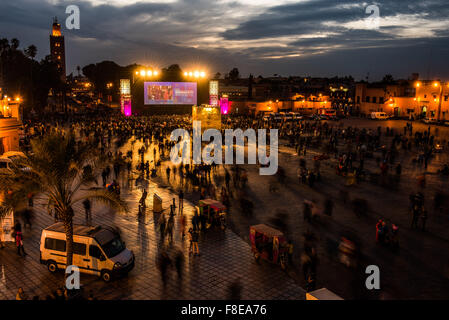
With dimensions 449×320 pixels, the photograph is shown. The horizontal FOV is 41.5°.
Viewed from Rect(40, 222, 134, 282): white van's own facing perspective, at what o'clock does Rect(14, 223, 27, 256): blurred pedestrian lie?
The blurred pedestrian is roughly at 6 o'clock from the white van.

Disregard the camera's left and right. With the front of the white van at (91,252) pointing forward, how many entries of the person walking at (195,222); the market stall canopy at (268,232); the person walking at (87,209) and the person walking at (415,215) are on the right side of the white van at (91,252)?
0

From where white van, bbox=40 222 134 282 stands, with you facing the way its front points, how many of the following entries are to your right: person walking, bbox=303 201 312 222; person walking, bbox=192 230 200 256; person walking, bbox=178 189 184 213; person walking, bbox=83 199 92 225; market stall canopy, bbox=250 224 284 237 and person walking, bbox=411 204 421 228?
0

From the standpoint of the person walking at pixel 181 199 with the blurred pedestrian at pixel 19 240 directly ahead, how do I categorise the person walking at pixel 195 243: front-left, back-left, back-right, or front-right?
front-left

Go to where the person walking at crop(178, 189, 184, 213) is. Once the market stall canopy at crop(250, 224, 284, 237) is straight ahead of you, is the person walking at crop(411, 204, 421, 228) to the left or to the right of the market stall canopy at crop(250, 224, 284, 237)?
left

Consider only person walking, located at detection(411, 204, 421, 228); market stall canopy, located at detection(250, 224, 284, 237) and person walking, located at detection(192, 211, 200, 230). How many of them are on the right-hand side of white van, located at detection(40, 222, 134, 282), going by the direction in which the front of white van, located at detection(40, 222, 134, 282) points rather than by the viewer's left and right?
0

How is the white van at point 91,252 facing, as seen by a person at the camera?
facing the viewer and to the right of the viewer

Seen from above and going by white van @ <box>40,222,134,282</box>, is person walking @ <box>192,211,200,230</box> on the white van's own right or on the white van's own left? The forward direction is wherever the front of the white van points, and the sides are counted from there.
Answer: on the white van's own left

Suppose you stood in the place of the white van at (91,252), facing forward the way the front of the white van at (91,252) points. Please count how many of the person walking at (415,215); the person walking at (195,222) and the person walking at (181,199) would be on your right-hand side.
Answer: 0

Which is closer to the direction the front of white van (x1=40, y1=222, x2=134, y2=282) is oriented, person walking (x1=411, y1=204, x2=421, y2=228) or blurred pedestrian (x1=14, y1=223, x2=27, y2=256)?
the person walking

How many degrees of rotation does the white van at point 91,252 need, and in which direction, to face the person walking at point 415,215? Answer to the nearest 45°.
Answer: approximately 45° to its left

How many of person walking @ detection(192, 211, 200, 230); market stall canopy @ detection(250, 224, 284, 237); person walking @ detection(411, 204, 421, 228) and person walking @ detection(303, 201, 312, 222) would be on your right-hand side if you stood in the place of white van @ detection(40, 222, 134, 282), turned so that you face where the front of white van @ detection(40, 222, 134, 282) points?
0

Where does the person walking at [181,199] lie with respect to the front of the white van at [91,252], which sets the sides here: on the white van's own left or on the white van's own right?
on the white van's own left

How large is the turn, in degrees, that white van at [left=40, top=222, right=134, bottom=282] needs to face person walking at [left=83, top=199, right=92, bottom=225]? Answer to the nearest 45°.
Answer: approximately 135° to its left

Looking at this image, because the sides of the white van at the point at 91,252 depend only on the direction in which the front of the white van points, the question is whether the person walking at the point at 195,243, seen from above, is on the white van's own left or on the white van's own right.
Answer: on the white van's own left
